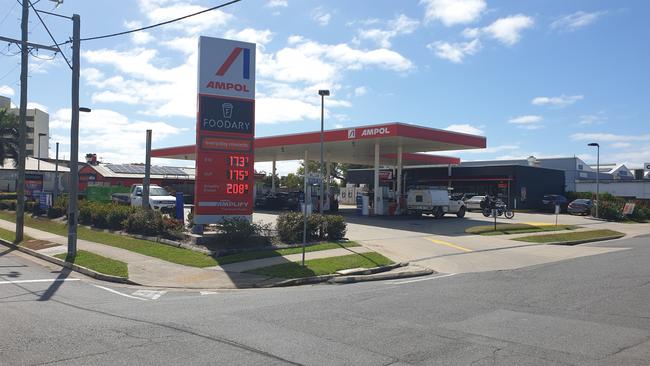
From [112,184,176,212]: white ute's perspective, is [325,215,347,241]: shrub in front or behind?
in front

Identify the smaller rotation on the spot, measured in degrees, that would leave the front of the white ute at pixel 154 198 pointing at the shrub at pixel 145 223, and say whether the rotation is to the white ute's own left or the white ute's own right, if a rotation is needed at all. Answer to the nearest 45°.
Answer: approximately 45° to the white ute's own right

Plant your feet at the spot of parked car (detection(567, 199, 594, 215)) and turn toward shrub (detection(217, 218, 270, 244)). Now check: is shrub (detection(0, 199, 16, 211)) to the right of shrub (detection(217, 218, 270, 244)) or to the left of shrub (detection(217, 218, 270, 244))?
right

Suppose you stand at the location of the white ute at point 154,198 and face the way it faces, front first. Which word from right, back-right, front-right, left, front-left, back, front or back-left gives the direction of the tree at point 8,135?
back

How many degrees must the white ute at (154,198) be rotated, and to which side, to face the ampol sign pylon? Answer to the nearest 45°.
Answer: approximately 45° to its right

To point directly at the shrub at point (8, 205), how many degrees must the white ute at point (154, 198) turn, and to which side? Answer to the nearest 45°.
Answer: approximately 180°

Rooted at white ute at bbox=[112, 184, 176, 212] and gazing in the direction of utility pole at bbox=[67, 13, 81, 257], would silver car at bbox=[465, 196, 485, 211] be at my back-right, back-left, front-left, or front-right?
back-left

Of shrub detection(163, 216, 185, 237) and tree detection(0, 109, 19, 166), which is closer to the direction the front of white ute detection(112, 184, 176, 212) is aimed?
the shrub
